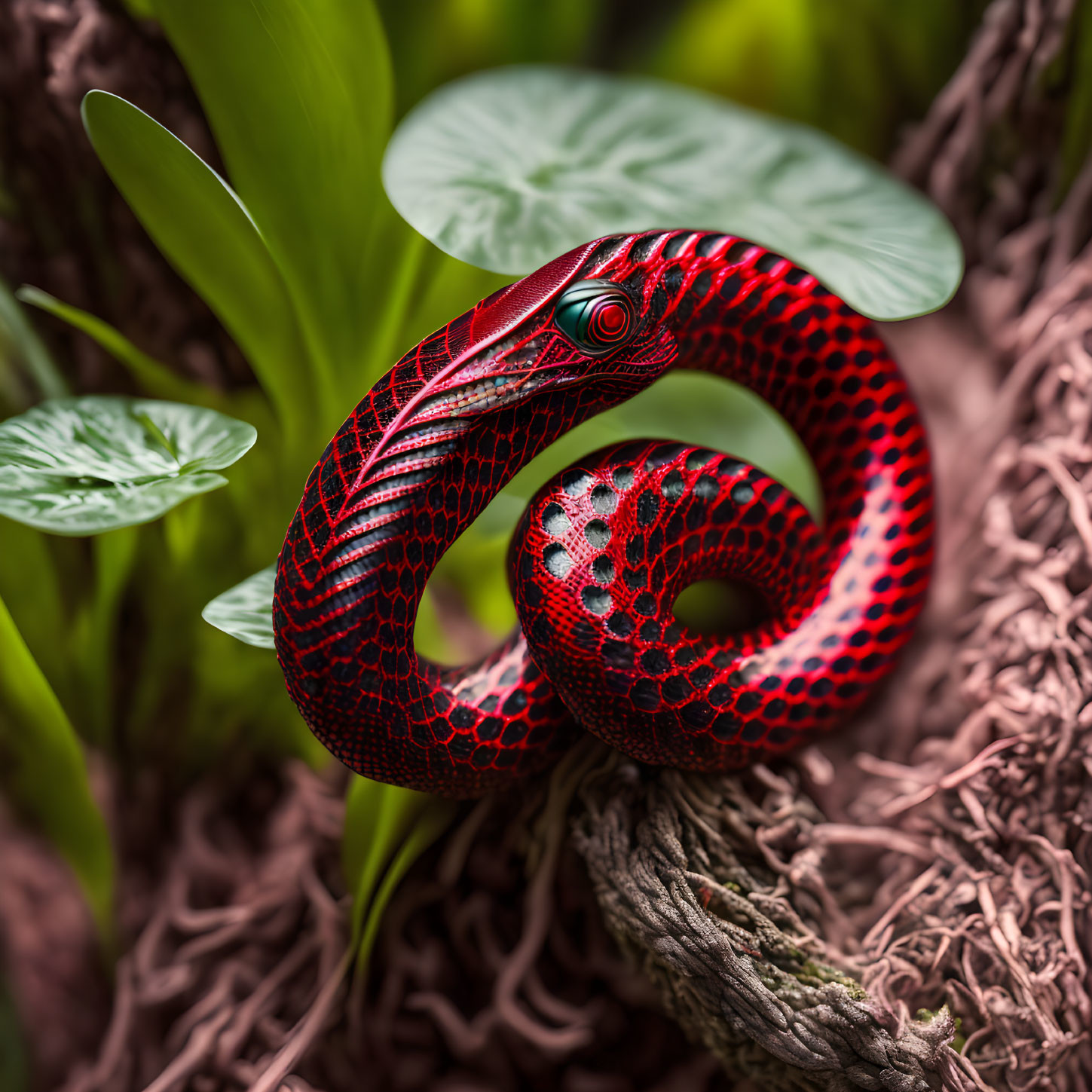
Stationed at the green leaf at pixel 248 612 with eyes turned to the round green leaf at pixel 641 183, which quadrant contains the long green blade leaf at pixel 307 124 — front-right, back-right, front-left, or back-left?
front-left
